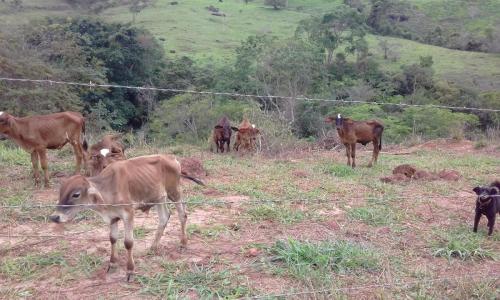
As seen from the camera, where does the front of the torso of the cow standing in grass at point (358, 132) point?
to the viewer's left

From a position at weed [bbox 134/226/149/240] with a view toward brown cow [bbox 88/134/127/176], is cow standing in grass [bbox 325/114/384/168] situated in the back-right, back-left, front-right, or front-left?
front-right

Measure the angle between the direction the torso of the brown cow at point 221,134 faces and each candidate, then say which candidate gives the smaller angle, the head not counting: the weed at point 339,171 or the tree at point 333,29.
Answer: the weed

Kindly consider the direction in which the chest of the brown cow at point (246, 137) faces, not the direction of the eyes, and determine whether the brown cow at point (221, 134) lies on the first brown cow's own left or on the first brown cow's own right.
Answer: on the first brown cow's own right

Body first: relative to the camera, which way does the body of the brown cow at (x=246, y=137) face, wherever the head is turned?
toward the camera

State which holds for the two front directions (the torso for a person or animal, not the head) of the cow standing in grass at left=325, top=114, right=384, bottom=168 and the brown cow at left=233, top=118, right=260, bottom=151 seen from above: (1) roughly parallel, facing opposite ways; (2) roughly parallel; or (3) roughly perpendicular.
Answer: roughly perpendicular

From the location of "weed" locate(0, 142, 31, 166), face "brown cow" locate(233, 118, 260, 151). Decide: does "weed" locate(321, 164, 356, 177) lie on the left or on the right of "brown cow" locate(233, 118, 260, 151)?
right

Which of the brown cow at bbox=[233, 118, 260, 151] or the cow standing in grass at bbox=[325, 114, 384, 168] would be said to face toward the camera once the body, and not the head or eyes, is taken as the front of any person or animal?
the brown cow

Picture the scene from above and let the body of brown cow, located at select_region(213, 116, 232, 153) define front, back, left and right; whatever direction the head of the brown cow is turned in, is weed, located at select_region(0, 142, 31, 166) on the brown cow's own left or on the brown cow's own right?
on the brown cow's own right

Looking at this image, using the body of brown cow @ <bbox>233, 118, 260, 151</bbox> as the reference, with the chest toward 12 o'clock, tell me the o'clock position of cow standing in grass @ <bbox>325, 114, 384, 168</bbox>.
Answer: The cow standing in grass is roughly at 10 o'clock from the brown cow.

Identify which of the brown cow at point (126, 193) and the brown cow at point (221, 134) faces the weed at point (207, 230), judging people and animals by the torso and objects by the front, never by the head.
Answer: the brown cow at point (221, 134)

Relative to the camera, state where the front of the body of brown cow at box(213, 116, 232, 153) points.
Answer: toward the camera

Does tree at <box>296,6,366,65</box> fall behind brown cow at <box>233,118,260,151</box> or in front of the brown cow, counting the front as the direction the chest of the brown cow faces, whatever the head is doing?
behind

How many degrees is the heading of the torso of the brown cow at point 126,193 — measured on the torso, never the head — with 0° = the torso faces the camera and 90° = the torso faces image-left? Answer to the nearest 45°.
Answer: approximately 45°
